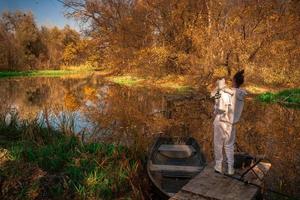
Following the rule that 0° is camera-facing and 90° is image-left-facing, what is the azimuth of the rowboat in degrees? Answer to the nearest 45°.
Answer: approximately 0°
